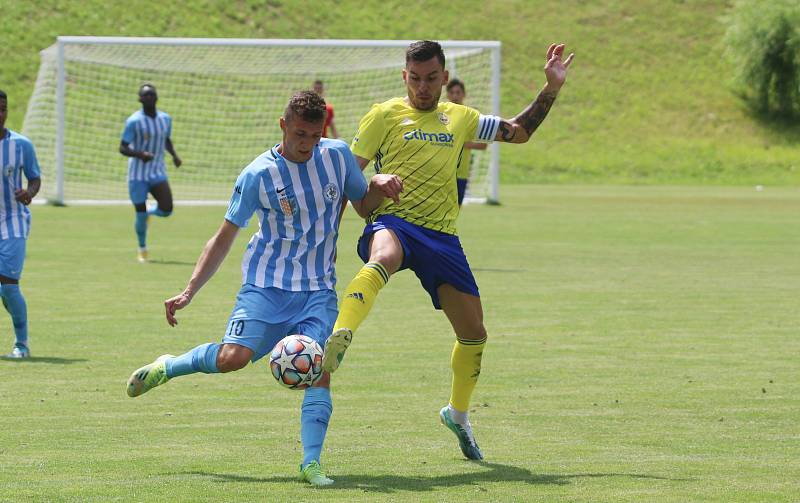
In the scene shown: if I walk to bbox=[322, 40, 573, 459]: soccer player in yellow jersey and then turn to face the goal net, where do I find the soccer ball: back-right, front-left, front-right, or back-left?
back-left

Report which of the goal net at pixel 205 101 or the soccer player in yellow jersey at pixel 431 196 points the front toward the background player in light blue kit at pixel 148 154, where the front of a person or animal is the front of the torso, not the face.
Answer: the goal net

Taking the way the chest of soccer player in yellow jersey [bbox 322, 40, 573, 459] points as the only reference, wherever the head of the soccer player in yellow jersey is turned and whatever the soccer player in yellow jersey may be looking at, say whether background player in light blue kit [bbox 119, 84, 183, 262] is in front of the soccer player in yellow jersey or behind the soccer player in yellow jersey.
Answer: behind

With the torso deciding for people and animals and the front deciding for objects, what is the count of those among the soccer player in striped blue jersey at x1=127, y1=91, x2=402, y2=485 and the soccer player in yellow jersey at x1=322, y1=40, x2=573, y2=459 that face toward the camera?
2

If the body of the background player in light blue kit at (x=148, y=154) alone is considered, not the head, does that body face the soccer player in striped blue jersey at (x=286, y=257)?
yes

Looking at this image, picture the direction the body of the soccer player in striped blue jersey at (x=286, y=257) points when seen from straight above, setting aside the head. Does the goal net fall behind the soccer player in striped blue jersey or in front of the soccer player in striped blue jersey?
behind

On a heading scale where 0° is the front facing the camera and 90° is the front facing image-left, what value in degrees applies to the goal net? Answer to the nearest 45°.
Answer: approximately 0°

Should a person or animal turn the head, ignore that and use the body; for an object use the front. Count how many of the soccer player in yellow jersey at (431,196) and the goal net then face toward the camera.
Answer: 2

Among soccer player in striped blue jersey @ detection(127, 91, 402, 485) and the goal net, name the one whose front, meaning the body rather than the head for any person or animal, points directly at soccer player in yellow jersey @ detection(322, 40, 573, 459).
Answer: the goal net
